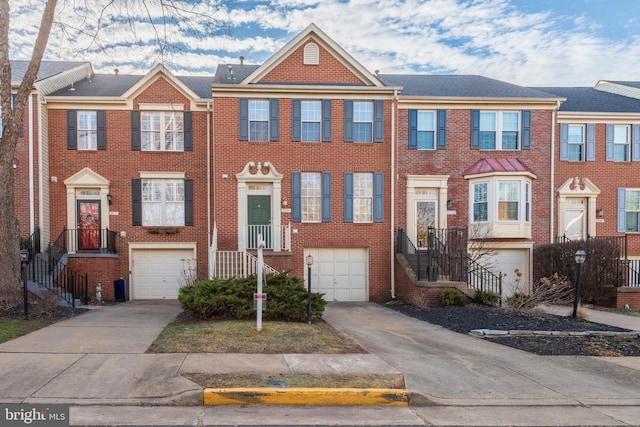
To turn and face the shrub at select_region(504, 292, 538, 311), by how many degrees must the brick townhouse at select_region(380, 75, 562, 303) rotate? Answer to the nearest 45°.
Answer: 0° — it already faces it

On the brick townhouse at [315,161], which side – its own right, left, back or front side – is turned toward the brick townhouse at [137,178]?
right

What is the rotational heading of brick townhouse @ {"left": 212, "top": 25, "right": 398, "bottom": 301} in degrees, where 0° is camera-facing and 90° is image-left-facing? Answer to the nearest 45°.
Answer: approximately 0°

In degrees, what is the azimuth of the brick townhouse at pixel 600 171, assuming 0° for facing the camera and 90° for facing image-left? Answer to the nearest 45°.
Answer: approximately 0°

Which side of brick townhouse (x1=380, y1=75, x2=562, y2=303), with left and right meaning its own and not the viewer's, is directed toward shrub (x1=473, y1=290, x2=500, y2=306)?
front

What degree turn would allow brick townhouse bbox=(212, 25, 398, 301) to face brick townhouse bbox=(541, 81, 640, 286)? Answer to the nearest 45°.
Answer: approximately 90° to its left

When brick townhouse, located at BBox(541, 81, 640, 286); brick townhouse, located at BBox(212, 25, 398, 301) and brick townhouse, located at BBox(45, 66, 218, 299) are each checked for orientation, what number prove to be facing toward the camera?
3

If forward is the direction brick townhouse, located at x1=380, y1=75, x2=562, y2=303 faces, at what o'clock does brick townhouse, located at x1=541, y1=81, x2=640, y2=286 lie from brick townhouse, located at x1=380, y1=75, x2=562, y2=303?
brick townhouse, located at x1=541, y1=81, x2=640, y2=286 is roughly at 8 o'clock from brick townhouse, located at x1=380, y1=75, x2=562, y2=303.
